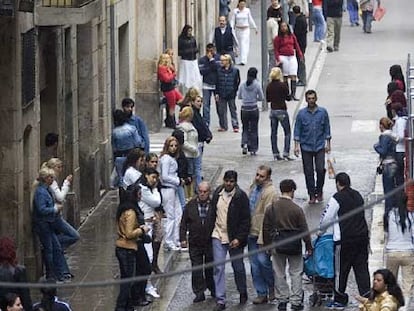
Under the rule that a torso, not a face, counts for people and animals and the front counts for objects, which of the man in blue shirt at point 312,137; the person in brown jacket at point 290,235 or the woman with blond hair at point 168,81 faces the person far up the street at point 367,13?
the person in brown jacket at point 290,235

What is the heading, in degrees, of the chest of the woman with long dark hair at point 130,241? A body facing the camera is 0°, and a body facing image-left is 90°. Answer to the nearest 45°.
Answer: approximately 270°

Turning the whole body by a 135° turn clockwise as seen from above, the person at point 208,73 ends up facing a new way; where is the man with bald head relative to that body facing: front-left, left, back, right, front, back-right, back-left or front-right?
back-left

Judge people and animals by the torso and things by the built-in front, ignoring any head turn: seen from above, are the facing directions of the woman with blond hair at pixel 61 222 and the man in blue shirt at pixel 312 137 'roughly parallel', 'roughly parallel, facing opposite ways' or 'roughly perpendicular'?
roughly perpendicular

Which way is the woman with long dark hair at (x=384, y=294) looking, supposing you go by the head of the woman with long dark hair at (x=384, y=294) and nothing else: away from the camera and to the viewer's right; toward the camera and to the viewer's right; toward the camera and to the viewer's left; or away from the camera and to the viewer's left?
toward the camera and to the viewer's left

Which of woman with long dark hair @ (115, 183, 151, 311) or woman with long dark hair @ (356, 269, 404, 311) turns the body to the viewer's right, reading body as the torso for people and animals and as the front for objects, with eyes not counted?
woman with long dark hair @ (115, 183, 151, 311)

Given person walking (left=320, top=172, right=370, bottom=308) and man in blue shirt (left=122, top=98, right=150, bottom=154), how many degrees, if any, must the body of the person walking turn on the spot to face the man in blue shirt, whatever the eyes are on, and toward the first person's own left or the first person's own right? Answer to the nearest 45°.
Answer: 0° — they already face them

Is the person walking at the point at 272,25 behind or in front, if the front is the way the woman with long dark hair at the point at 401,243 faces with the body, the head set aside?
in front

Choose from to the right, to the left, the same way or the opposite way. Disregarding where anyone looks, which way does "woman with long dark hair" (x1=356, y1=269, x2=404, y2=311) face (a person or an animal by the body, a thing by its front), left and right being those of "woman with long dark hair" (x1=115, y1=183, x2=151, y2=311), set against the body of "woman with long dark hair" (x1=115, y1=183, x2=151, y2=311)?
the opposite way

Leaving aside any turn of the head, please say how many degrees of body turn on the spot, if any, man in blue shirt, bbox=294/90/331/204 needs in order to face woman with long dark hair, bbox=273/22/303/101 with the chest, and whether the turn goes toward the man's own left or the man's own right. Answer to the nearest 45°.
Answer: approximately 180°

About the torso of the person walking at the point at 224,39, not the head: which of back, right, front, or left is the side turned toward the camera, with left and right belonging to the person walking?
front
